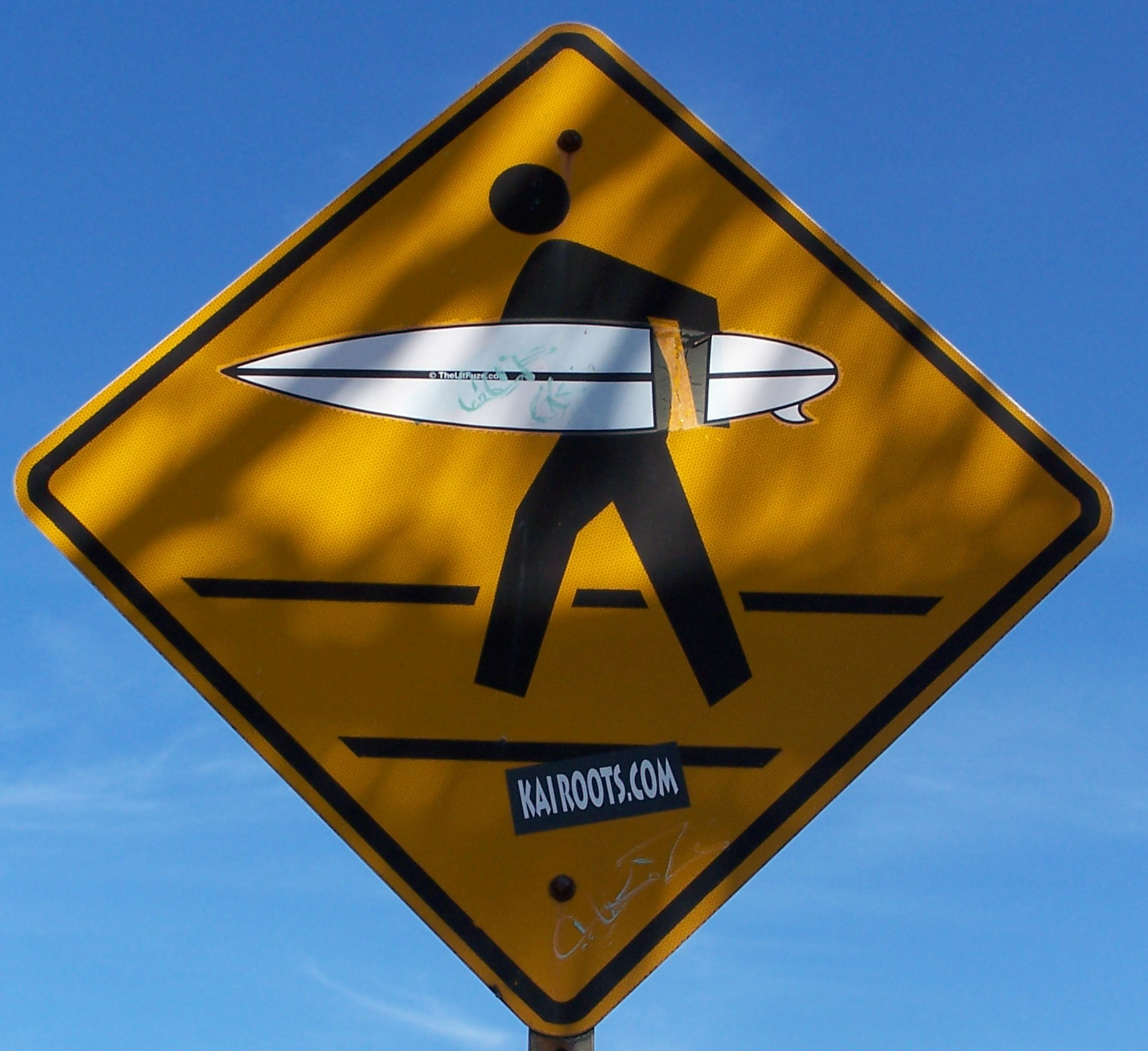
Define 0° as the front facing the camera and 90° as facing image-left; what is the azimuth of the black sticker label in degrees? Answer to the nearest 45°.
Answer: approximately 0°
